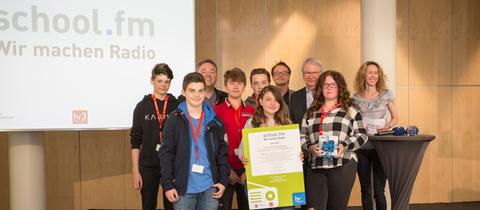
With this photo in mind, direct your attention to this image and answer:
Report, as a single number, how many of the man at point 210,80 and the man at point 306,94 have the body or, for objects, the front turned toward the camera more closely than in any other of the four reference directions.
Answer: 2

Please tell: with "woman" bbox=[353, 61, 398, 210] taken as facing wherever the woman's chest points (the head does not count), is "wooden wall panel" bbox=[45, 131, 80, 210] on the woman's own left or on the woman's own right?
on the woman's own right

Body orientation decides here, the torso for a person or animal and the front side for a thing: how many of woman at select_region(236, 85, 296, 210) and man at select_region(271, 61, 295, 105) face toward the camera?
2

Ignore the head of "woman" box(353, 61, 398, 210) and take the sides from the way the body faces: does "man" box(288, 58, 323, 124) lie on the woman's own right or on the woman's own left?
on the woman's own right

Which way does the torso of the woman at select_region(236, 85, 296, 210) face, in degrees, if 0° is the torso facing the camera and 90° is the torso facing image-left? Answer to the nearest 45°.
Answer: approximately 0°

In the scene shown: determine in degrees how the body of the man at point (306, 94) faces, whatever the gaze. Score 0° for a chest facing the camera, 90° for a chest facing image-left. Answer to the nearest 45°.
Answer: approximately 0°
